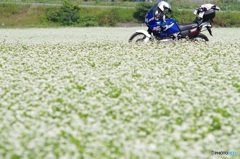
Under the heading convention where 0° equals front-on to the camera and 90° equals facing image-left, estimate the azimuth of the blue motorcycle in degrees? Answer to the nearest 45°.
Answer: approximately 90°
